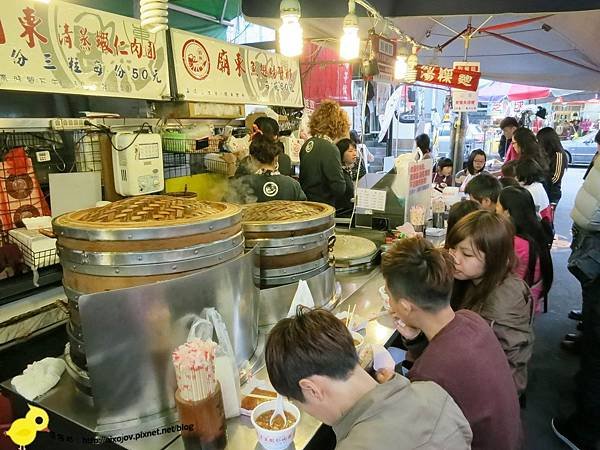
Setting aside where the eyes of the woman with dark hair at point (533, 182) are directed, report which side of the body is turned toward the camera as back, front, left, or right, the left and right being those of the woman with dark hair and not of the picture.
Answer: left

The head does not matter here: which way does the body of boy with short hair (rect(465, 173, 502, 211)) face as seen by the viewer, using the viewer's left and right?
facing to the left of the viewer

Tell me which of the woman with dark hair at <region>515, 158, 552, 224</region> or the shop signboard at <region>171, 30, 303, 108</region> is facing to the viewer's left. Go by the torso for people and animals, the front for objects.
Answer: the woman with dark hair

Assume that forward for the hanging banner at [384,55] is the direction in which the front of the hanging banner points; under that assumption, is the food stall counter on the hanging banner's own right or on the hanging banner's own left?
on the hanging banner's own right

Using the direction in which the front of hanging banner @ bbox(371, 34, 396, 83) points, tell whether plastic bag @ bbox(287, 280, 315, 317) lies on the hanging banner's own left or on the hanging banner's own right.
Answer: on the hanging banner's own right

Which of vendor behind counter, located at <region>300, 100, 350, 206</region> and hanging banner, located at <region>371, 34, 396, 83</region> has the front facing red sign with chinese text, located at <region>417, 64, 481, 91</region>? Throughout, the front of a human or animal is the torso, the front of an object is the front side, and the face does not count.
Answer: the vendor behind counter
